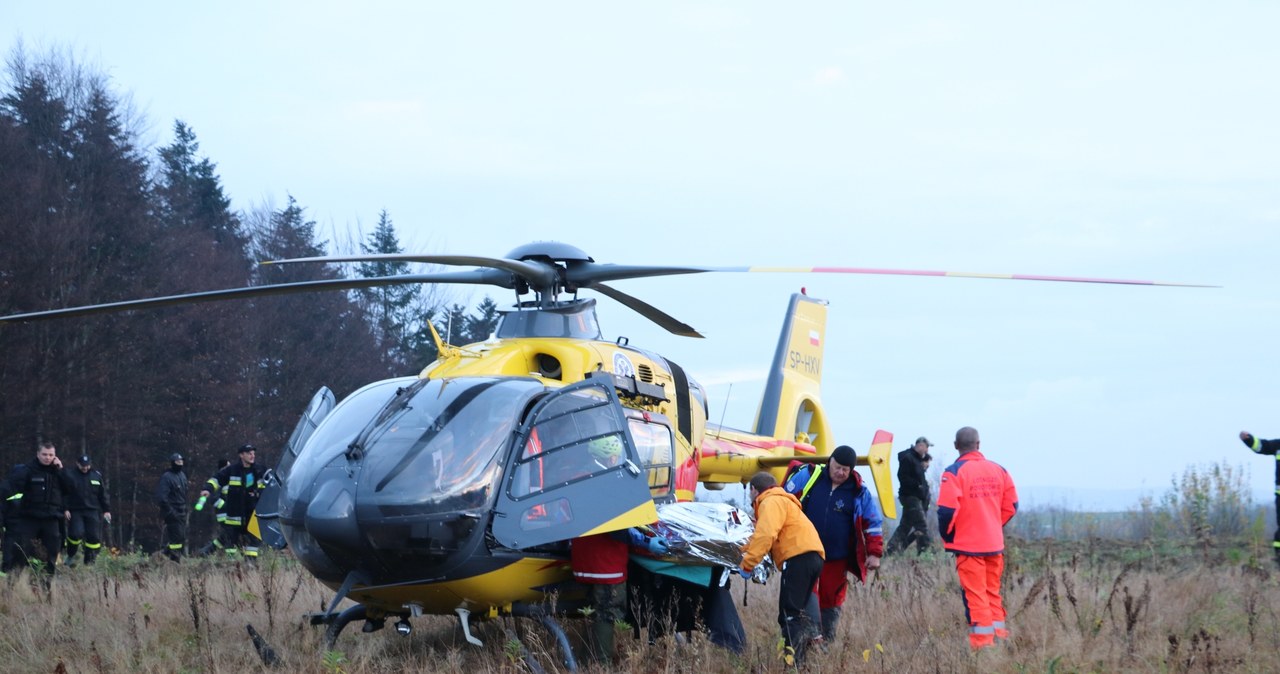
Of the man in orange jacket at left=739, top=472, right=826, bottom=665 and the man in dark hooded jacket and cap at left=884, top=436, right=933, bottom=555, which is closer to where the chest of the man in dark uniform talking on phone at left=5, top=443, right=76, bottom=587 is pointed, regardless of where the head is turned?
the man in orange jacket

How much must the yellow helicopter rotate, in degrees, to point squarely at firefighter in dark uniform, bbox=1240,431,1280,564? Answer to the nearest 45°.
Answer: approximately 180°

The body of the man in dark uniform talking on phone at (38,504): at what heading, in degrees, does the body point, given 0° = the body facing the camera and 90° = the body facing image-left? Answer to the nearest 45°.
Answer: approximately 0°

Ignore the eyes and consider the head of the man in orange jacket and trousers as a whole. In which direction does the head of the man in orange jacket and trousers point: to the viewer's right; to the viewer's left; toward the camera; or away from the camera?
away from the camera

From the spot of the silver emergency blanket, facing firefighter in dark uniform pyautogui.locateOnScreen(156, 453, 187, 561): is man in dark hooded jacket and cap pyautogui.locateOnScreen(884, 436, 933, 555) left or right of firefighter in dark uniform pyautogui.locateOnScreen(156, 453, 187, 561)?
right

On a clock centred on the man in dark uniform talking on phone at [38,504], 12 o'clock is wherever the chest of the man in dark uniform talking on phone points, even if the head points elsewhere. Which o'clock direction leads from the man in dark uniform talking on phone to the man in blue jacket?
The man in blue jacket is roughly at 11 o'clock from the man in dark uniform talking on phone.

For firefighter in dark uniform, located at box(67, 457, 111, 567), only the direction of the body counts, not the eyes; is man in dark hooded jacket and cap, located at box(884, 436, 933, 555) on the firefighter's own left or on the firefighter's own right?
on the firefighter's own left

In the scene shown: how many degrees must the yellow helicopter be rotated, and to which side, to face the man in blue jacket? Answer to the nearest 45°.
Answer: approximately 180°

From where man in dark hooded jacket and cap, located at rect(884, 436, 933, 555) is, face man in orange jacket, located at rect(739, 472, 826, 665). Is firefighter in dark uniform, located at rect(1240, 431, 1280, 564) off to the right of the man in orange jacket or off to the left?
left

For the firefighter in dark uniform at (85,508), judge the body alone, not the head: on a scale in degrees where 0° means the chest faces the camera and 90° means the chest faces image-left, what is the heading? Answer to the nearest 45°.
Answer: approximately 0°

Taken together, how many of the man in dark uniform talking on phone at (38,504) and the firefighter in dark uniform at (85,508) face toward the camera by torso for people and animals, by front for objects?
2
